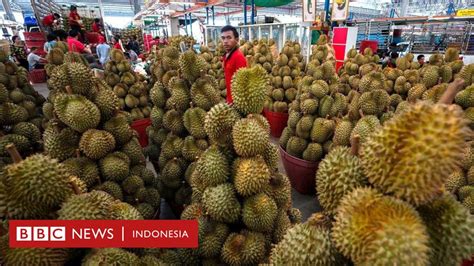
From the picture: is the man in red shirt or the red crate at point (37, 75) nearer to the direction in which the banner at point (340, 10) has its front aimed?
the man in red shirt

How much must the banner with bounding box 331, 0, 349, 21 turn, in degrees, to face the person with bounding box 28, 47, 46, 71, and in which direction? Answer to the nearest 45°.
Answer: approximately 90° to its right

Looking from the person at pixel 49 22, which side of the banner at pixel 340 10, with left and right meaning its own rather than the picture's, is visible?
right

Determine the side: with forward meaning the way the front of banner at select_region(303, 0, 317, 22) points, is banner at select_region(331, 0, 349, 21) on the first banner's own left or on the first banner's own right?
on the first banner's own left

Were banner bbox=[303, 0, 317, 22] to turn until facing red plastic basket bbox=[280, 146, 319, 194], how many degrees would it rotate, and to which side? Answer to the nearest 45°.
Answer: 0° — it already faces it

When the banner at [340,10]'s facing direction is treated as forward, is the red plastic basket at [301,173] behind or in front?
in front

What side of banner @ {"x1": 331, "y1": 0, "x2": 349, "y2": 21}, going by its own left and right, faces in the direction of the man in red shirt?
front

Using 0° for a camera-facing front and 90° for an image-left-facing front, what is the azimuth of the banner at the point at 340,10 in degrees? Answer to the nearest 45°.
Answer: approximately 0°

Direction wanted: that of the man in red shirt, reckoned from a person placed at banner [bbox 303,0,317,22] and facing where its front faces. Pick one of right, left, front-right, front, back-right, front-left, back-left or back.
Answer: front

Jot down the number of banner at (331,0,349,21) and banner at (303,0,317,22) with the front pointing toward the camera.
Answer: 2

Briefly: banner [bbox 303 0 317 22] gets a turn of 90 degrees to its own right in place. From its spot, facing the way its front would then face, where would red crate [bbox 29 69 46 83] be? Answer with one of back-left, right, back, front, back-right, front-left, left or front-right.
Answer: front

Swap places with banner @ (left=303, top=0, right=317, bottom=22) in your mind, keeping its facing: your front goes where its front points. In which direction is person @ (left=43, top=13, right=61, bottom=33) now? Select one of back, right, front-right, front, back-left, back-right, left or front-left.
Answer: right

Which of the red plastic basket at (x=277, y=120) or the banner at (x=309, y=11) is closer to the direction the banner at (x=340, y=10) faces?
the red plastic basket
